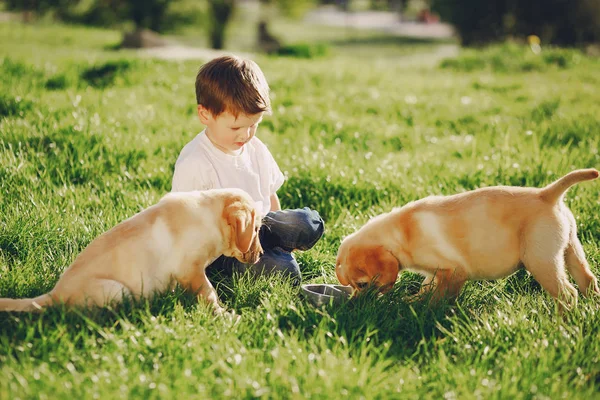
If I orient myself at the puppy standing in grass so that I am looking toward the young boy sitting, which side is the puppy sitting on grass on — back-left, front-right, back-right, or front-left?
front-left

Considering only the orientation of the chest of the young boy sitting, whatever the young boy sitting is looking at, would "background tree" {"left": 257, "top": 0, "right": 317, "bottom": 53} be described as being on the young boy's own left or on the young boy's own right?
on the young boy's own left

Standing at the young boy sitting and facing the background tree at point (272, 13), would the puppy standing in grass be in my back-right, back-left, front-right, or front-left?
back-right

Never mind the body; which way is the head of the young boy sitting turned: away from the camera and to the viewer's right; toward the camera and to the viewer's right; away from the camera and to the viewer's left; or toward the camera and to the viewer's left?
toward the camera and to the viewer's right

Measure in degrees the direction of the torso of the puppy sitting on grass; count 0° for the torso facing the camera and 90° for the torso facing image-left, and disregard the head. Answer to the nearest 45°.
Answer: approximately 270°

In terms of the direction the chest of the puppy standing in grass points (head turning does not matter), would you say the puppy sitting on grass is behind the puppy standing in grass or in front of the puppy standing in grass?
in front

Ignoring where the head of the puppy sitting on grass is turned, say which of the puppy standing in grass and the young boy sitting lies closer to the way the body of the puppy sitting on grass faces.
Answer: the puppy standing in grass

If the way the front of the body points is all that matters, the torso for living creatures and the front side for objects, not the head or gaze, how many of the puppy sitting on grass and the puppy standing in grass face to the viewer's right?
1

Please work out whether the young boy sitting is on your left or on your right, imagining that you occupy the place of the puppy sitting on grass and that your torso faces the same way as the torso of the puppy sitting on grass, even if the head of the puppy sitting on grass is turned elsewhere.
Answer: on your left

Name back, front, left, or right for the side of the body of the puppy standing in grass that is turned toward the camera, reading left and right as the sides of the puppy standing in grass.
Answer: left

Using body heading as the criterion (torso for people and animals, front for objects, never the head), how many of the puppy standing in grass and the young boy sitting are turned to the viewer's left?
1

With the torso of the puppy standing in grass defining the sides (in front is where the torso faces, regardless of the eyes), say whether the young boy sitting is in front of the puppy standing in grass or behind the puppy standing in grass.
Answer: in front

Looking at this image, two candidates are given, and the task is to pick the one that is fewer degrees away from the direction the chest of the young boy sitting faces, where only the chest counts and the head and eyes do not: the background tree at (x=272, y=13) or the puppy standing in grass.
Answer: the puppy standing in grass

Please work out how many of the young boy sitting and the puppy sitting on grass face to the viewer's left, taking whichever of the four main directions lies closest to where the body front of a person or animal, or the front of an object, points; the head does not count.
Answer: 0
